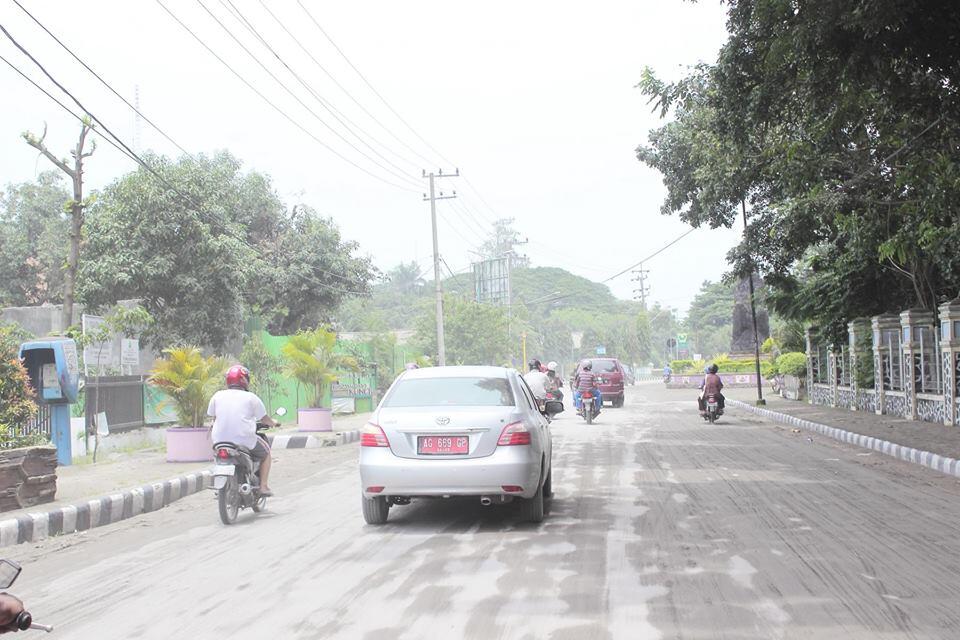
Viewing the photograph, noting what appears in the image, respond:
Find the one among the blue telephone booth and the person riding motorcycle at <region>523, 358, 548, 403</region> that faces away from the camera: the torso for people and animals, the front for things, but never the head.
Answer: the person riding motorcycle

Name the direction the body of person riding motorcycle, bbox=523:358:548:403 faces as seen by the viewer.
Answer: away from the camera

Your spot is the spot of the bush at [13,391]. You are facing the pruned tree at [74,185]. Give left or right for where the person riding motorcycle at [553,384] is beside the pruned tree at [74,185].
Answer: right

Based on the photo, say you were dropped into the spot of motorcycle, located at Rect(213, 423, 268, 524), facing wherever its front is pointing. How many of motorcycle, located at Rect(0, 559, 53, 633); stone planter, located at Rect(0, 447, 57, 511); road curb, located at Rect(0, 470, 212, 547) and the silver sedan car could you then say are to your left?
2

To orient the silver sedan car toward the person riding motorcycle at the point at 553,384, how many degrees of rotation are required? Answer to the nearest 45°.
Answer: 0° — it already faces them

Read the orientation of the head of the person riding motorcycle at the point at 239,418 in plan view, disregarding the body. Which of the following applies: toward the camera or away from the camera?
away from the camera
